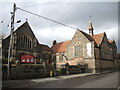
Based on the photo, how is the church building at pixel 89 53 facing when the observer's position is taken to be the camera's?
facing the viewer and to the left of the viewer
